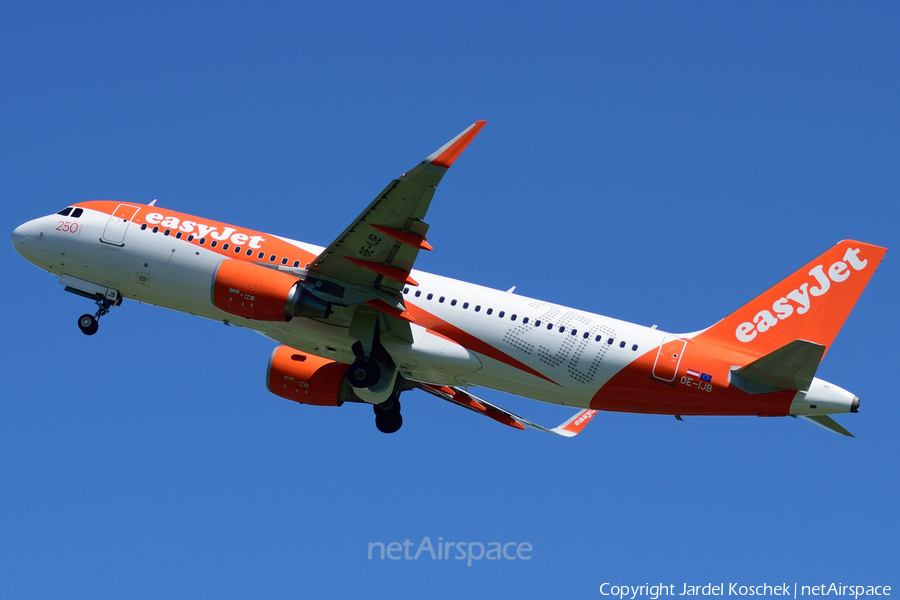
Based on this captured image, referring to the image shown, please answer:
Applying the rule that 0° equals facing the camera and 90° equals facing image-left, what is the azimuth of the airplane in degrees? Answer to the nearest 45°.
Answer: approximately 90°
